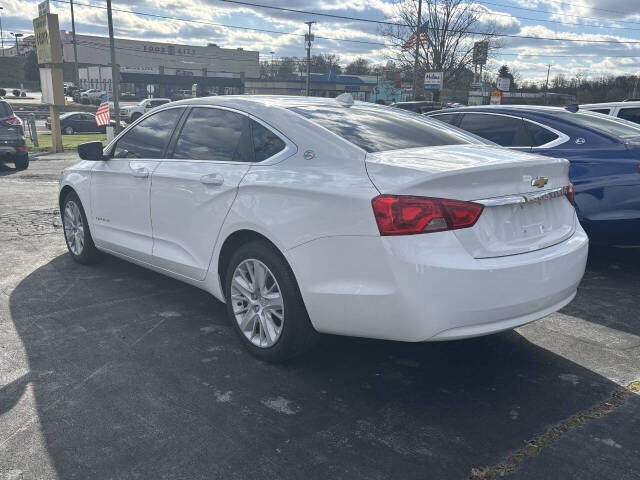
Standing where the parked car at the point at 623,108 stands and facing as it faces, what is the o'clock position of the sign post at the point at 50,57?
The sign post is roughly at 11 o'clock from the parked car.

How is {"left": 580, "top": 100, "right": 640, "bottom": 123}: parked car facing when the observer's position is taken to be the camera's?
facing away from the viewer and to the left of the viewer

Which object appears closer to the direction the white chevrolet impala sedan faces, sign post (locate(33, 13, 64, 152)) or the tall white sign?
the sign post

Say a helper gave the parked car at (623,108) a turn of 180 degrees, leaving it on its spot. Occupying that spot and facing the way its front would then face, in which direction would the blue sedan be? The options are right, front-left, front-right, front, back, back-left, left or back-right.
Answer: front-right

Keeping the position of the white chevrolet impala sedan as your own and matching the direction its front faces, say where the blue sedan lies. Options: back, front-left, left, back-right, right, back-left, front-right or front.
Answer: right

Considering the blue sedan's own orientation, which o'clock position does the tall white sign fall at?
The tall white sign is roughly at 1 o'clock from the blue sedan.

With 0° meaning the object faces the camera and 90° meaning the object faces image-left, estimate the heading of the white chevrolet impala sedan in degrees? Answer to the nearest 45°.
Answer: approximately 135°

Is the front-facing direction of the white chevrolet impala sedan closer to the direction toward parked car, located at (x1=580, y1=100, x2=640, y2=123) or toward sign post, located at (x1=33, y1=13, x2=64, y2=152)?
the sign post

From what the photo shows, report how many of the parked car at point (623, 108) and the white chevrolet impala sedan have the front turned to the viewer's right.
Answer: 0

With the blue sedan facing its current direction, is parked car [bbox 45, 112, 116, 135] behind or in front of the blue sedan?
in front

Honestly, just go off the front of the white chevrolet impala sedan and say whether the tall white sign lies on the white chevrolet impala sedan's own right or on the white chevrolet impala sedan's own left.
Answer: on the white chevrolet impala sedan's own right

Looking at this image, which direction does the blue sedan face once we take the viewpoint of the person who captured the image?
facing away from the viewer and to the left of the viewer

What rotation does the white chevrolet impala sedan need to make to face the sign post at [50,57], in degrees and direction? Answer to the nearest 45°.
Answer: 0° — it already faces it
